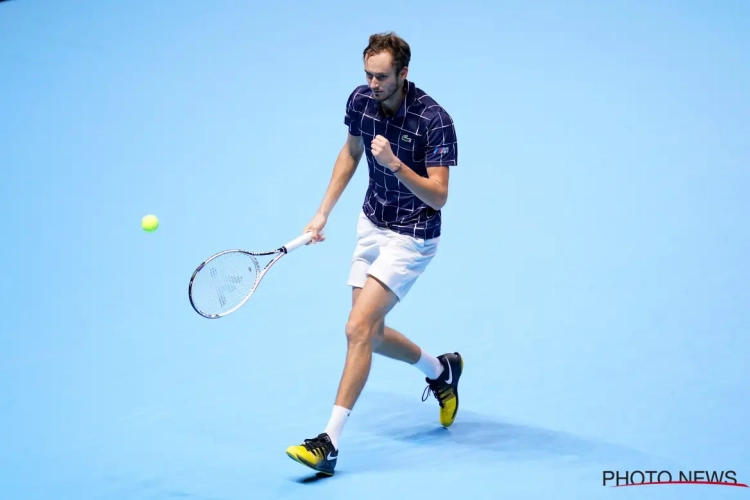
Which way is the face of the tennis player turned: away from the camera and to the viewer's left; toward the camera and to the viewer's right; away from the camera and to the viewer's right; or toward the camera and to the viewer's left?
toward the camera and to the viewer's left

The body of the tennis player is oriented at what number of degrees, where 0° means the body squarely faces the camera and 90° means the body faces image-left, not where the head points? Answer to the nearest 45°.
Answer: approximately 45°
